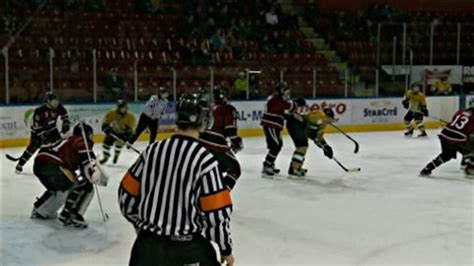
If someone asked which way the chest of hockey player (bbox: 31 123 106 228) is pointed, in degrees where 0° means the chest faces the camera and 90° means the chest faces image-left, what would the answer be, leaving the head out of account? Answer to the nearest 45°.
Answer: approximately 270°

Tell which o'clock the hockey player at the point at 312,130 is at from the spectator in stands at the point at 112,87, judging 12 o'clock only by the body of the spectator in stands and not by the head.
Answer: The hockey player is roughly at 11 o'clock from the spectator in stands.

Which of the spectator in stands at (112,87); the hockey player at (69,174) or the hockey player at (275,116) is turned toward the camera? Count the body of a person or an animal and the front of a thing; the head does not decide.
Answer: the spectator in stands

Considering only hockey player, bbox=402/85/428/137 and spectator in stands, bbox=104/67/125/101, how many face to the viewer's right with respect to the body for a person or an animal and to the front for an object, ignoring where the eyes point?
0

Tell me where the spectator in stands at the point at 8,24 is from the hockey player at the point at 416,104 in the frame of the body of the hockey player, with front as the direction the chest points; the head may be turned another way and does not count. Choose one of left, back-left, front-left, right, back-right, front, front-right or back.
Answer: right

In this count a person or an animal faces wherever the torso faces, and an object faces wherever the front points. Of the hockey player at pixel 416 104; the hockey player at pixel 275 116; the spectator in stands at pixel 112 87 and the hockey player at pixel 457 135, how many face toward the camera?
2

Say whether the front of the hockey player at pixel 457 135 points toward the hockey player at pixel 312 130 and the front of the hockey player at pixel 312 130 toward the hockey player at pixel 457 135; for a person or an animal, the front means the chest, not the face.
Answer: no

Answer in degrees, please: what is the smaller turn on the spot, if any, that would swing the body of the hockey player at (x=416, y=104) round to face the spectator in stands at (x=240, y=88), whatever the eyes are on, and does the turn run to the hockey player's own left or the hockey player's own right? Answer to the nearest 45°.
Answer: approximately 90° to the hockey player's own right

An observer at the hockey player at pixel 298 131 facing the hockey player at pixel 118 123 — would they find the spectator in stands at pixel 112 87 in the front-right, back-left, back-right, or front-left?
front-right

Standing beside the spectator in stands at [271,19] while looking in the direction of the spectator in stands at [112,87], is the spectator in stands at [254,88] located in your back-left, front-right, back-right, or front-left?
front-left

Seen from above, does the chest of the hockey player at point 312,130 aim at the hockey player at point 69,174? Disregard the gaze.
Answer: no

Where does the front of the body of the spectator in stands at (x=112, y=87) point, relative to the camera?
toward the camera

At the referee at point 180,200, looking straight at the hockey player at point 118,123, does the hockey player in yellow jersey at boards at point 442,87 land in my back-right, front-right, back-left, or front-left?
front-right

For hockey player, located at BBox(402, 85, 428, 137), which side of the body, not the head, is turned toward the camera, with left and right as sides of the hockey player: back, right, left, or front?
front
